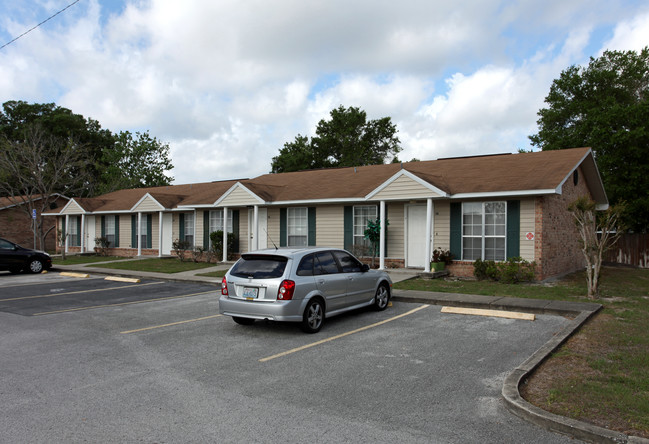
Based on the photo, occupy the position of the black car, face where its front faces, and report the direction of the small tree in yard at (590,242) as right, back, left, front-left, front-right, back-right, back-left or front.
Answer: front-right

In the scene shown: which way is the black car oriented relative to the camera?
to the viewer's right

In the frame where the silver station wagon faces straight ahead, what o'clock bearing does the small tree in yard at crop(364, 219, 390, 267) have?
The small tree in yard is roughly at 11 o'clock from the silver station wagon.

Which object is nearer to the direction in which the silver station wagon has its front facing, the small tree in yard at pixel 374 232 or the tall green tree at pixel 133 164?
the small tree in yard

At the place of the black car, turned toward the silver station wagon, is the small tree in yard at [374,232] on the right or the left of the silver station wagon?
left

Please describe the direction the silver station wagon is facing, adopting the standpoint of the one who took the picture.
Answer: facing away from the viewer and to the right of the viewer

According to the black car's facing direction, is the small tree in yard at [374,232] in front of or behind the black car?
in front
